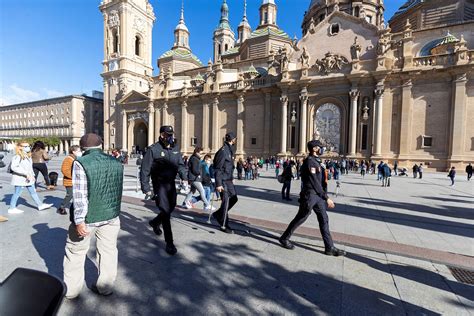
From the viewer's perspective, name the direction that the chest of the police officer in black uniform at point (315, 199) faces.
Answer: to the viewer's right

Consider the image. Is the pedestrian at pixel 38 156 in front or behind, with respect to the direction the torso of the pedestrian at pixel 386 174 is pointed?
behind

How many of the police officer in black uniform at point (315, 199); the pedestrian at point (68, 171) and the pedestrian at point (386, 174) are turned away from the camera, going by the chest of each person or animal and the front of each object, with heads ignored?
1

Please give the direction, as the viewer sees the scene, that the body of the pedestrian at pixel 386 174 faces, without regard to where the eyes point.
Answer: away from the camera

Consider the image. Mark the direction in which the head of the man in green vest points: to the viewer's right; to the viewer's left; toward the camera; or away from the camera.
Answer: away from the camera

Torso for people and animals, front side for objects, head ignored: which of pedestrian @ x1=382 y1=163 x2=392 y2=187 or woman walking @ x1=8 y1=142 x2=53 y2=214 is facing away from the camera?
the pedestrian

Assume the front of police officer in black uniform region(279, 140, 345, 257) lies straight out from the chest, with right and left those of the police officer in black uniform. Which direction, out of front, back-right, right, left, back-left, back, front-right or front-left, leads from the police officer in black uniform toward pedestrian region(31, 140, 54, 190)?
back
